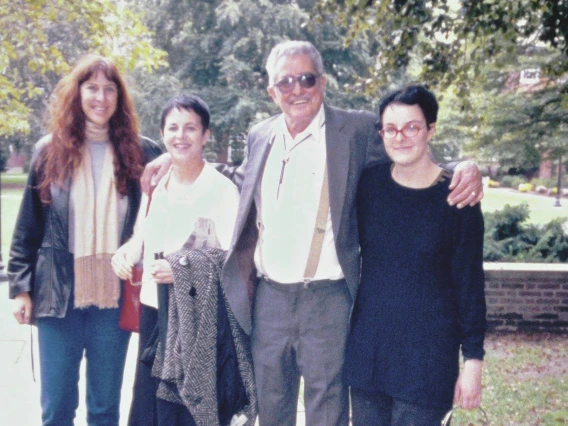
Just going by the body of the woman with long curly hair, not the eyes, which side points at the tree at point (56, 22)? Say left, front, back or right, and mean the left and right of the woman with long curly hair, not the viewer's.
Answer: back

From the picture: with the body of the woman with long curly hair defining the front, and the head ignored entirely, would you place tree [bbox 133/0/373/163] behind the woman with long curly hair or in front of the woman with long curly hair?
behind

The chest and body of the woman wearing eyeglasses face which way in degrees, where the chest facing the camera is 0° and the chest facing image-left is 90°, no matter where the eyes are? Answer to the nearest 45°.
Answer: approximately 0°

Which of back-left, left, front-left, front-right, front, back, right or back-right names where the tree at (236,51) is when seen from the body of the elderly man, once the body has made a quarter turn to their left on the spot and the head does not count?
left

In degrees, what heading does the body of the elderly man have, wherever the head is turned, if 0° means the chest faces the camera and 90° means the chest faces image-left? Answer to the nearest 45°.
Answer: approximately 0°

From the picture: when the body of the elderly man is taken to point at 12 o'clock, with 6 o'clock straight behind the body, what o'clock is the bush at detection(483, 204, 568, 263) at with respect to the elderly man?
The bush is roughly at 7 o'clock from the elderly man.

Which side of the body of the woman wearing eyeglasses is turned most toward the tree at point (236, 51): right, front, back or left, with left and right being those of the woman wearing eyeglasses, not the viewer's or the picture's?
back

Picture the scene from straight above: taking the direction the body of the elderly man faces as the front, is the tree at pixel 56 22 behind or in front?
behind
